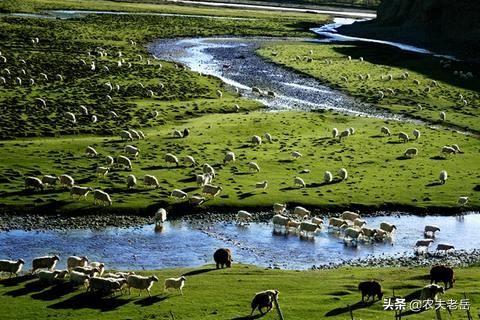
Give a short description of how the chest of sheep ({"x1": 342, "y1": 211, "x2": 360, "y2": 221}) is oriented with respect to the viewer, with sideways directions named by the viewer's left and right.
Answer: facing to the right of the viewer

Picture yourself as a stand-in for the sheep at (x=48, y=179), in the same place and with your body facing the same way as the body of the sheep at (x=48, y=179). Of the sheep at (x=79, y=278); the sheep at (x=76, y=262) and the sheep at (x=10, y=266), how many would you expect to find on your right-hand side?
3

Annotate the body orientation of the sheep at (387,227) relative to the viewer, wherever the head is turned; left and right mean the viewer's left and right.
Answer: facing to the right of the viewer

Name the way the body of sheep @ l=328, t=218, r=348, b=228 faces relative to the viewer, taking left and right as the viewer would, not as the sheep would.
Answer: facing to the right of the viewer

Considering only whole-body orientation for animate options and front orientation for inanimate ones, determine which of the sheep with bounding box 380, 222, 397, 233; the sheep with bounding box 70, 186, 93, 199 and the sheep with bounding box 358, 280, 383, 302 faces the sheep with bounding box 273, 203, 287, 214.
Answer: the sheep with bounding box 70, 186, 93, 199

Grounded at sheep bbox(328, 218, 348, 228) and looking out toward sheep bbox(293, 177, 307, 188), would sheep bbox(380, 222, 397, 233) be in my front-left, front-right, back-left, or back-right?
back-right

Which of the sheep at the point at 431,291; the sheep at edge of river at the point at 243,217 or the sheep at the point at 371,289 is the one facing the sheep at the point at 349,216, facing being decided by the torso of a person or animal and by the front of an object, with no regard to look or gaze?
the sheep at edge of river

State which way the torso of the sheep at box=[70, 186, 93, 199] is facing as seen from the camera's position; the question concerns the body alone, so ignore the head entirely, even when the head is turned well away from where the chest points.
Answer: to the viewer's right

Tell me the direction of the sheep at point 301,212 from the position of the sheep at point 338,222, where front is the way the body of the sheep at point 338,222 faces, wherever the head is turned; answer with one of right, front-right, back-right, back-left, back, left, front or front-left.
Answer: back-left

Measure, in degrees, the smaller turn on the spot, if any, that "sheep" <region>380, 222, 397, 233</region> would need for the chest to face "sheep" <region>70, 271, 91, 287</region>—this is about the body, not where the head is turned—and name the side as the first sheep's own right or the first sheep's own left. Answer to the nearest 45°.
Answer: approximately 135° to the first sheep's own right

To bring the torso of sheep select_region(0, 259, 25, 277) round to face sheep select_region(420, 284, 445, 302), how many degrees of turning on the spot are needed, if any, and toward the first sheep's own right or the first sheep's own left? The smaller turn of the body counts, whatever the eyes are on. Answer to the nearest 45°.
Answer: approximately 45° to the first sheep's own right
